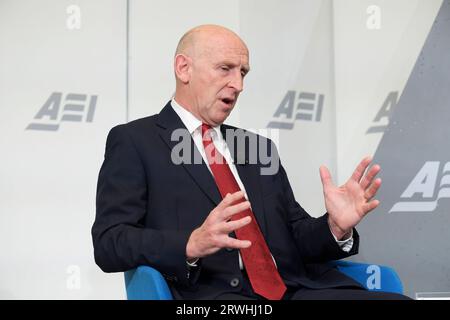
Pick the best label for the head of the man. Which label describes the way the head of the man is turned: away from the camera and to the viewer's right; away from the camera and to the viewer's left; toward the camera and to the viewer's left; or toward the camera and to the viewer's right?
toward the camera and to the viewer's right

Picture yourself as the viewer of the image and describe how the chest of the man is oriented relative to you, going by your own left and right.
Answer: facing the viewer and to the right of the viewer
